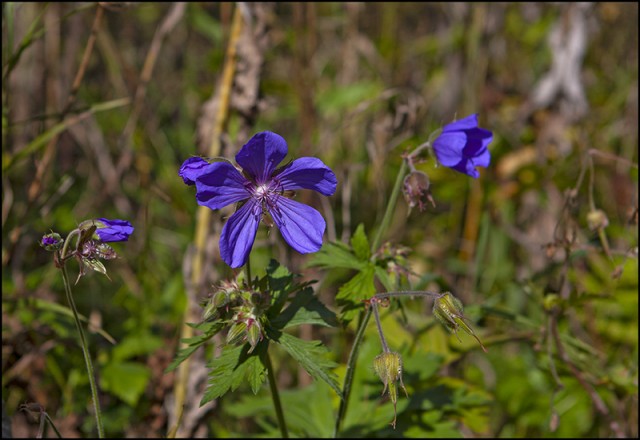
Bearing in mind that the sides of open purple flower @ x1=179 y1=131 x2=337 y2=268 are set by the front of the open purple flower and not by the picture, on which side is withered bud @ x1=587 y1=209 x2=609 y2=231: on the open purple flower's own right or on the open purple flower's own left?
on the open purple flower's own left

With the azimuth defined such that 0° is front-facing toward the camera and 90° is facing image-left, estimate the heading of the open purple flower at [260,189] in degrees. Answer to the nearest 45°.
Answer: approximately 0°
